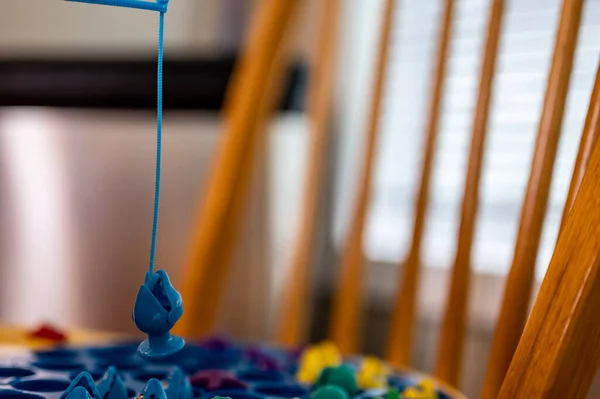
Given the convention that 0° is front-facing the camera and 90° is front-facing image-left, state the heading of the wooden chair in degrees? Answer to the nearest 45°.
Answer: approximately 45°

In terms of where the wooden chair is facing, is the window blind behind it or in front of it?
behind
